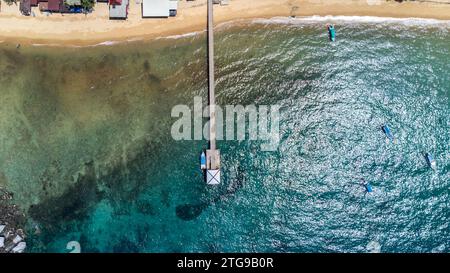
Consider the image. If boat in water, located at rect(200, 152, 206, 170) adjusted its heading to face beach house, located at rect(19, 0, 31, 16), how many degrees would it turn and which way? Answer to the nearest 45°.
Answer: approximately 90° to its left

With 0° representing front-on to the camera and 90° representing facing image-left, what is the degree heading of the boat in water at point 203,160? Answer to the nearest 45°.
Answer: approximately 180°

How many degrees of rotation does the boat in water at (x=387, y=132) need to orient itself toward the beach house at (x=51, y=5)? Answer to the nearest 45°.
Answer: approximately 45° to its left

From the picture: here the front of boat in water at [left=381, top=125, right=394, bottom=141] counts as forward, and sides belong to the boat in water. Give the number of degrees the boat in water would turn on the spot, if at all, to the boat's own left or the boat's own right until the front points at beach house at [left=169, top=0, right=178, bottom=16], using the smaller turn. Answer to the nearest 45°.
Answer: approximately 45° to the boat's own left

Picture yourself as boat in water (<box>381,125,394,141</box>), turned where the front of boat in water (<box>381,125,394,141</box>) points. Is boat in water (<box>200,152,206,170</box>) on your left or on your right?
on your left

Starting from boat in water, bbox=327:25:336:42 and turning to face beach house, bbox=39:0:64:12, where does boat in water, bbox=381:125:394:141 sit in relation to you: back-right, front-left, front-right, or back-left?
back-left

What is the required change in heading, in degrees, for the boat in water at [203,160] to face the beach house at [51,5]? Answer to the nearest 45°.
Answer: approximately 90° to its left

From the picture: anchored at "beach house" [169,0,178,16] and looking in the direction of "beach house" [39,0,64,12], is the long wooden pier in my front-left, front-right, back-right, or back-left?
back-left

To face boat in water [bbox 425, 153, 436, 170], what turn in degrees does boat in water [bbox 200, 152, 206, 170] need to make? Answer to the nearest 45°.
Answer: approximately 90° to its right
